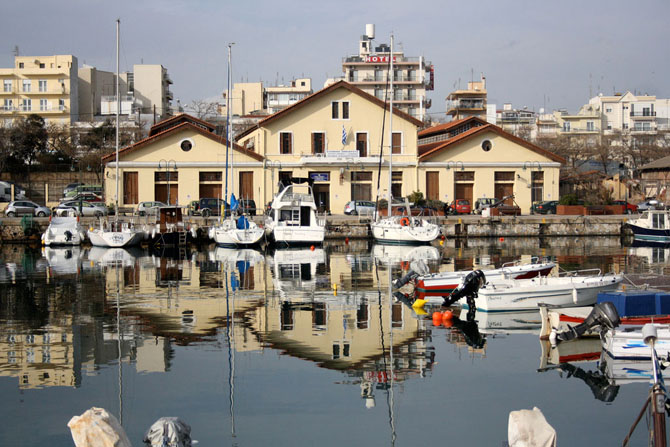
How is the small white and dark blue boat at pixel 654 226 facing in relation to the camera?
to the viewer's left

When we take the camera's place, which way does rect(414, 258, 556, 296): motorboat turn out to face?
facing to the right of the viewer
